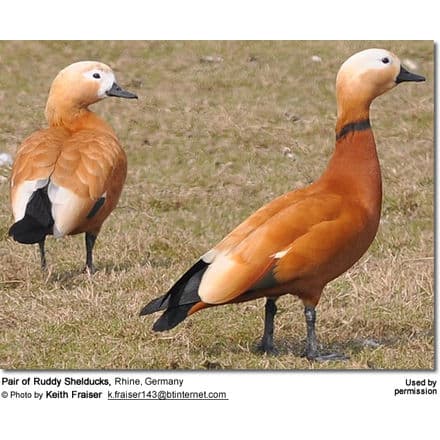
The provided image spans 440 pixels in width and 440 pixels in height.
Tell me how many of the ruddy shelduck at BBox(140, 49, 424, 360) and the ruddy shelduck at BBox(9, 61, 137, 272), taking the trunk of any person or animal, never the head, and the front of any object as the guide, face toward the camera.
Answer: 0

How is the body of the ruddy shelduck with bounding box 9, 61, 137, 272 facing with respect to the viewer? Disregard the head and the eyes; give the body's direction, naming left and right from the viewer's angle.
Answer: facing away from the viewer and to the right of the viewer

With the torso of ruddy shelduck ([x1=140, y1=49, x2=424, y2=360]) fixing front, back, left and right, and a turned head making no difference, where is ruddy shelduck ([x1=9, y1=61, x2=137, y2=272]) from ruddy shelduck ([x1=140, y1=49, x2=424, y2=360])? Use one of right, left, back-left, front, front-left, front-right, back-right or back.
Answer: back-left

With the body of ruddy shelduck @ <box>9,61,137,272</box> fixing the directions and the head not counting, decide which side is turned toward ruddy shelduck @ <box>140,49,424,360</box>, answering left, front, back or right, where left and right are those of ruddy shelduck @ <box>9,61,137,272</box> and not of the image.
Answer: right

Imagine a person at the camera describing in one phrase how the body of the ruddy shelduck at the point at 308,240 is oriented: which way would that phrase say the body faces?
to the viewer's right
